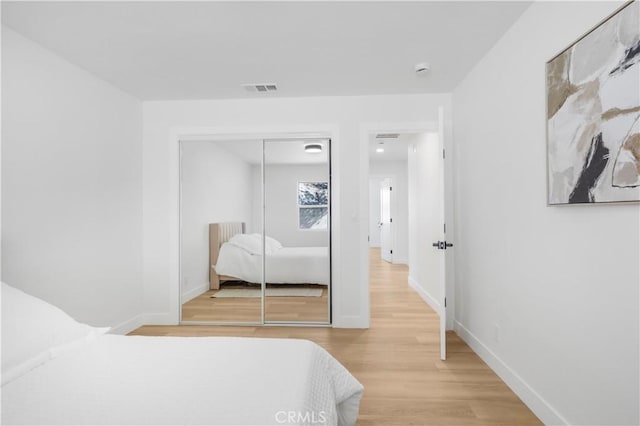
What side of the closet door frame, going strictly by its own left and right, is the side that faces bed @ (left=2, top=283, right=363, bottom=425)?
front

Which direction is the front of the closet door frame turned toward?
toward the camera

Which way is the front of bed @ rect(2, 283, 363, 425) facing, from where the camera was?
facing to the right of the viewer

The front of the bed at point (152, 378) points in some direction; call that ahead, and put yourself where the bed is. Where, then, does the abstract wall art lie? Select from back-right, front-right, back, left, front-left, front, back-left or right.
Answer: front

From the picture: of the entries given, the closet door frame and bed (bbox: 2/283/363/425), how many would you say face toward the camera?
1

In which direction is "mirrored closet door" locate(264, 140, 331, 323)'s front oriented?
toward the camera

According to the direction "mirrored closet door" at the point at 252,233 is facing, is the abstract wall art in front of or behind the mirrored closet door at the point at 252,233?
in front

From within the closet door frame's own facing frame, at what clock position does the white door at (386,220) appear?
The white door is roughly at 7 o'clock from the closet door frame.

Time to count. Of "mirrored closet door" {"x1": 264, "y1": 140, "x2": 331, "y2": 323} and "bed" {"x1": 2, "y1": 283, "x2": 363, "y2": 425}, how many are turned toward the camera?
1

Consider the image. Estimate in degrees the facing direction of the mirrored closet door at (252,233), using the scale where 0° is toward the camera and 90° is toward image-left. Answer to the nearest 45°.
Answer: approximately 0°

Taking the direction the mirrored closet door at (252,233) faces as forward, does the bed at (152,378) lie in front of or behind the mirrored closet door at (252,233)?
in front

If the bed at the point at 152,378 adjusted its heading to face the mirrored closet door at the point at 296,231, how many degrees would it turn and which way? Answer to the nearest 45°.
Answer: approximately 45° to its left
